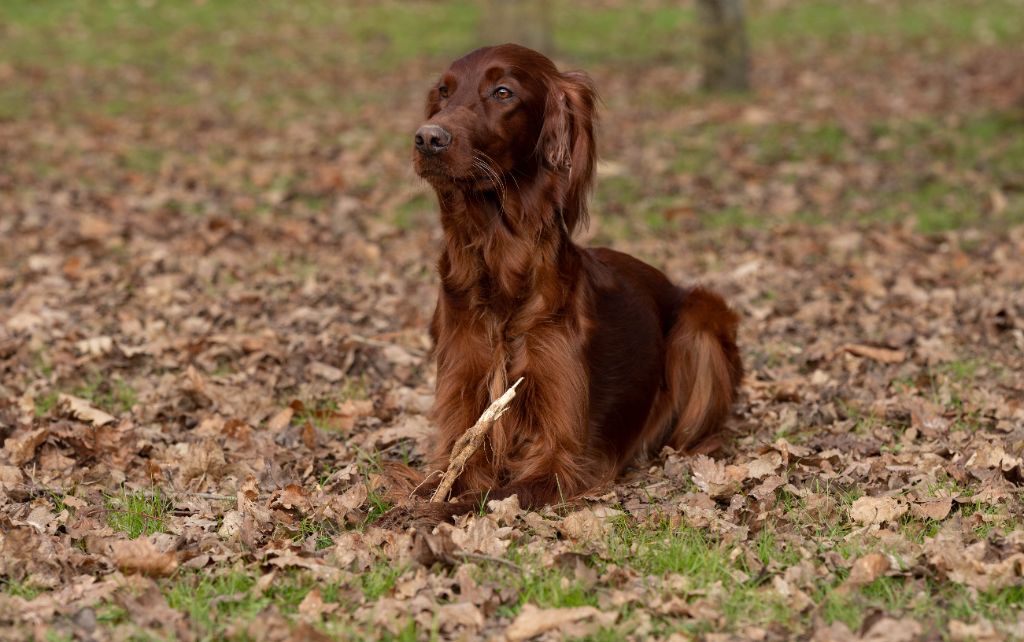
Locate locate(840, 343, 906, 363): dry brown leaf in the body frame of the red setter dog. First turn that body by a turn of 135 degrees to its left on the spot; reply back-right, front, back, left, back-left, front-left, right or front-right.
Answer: front-left

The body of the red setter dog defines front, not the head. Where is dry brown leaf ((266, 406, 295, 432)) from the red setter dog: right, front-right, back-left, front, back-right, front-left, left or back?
right

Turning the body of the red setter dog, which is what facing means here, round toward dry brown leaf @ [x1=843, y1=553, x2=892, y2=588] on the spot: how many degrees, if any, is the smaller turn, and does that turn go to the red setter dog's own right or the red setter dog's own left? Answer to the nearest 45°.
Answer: approximately 90° to the red setter dog's own left

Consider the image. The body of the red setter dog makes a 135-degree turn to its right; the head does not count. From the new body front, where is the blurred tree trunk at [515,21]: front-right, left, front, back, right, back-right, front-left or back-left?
front

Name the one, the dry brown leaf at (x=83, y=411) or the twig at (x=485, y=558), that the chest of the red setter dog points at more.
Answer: the twig

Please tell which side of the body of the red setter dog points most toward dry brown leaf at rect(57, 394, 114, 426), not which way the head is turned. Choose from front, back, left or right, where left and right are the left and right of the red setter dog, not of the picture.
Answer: right

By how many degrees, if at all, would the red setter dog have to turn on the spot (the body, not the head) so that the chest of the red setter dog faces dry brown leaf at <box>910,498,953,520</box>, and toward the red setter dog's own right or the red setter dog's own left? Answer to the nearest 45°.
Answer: approximately 135° to the red setter dog's own left

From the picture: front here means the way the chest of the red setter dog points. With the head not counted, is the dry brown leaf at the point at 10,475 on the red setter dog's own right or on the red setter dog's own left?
on the red setter dog's own right

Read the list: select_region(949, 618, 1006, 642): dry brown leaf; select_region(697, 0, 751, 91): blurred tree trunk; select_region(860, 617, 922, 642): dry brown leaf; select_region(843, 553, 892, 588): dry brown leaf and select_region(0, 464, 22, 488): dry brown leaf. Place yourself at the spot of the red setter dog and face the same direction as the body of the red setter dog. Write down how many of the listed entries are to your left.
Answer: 3

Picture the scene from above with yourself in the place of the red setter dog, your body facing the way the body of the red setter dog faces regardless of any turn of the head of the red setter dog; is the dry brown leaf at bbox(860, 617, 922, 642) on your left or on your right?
on your left

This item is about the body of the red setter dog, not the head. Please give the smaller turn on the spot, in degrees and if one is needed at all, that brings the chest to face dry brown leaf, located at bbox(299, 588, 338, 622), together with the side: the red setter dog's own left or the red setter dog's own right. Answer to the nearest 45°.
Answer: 0° — it already faces it

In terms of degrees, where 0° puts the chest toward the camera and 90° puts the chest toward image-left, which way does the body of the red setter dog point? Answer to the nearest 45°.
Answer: approximately 45°

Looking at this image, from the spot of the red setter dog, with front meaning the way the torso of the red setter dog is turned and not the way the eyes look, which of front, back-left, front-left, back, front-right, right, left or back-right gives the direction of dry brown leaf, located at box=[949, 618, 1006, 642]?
left

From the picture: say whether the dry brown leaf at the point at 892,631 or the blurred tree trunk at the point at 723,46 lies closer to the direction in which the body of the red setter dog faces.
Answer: the dry brown leaf
